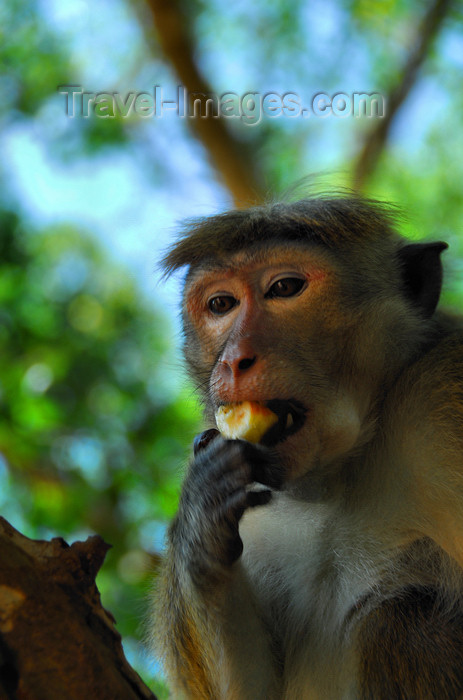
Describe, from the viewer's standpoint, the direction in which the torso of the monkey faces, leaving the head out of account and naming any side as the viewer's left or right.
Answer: facing the viewer and to the left of the viewer

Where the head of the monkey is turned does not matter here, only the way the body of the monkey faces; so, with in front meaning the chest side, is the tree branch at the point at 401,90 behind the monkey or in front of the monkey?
behind

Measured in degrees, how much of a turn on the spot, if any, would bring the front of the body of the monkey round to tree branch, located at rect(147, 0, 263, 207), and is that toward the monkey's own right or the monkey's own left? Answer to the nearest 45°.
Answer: approximately 135° to the monkey's own right
